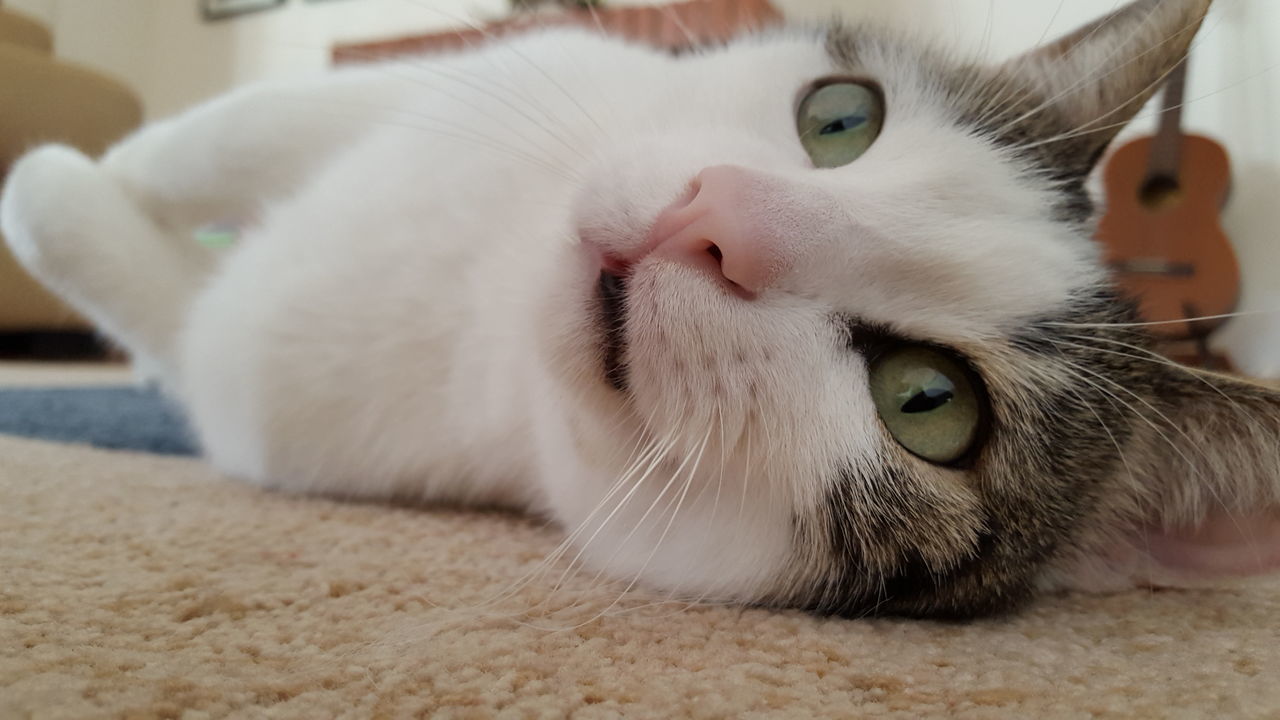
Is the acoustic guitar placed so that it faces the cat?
yes

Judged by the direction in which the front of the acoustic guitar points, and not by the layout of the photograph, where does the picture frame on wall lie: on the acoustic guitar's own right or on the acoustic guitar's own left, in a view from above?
on the acoustic guitar's own right

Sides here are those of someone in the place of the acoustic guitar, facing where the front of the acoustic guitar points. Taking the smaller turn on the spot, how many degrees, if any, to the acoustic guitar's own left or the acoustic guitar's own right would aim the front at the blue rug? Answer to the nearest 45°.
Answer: approximately 45° to the acoustic guitar's own right

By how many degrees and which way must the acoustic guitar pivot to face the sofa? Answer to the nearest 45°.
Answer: approximately 90° to its right

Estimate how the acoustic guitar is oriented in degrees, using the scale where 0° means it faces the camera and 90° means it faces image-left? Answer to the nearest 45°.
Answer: approximately 0°
